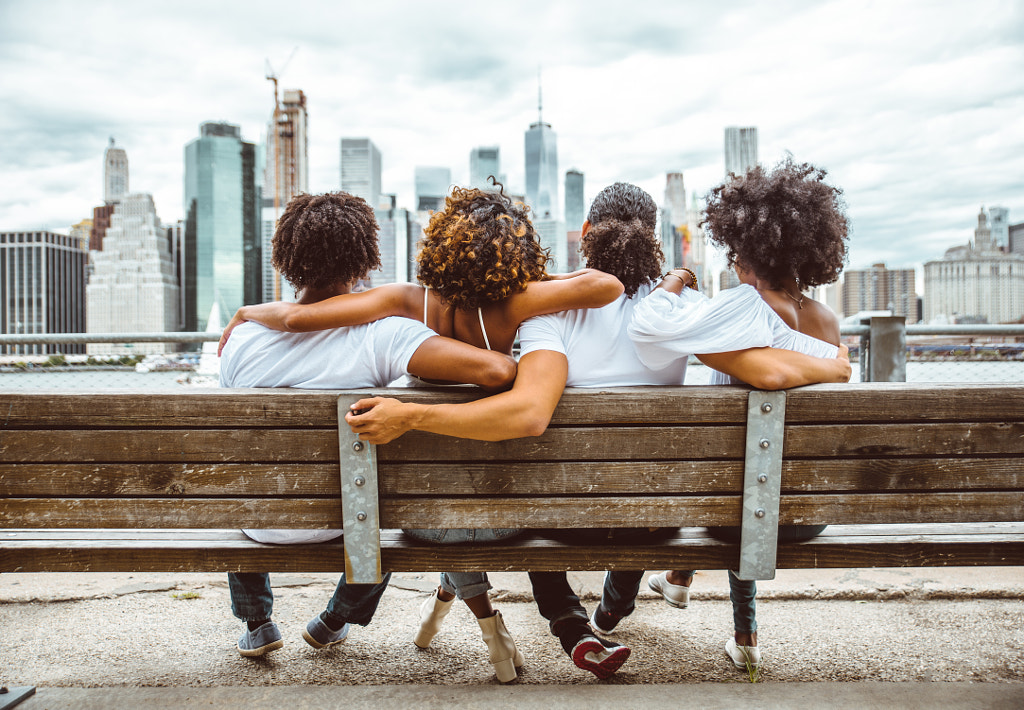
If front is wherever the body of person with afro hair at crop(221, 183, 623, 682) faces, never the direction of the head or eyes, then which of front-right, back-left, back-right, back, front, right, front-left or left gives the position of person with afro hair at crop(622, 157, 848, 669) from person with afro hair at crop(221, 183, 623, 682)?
right

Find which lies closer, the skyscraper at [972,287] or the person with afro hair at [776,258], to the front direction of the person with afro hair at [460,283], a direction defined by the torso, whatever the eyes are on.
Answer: the skyscraper

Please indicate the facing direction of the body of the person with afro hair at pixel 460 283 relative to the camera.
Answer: away from the camera

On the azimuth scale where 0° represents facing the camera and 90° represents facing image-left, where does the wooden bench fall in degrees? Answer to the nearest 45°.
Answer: approximately 180°

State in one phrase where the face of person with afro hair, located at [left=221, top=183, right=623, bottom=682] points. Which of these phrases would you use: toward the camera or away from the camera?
away from the camera

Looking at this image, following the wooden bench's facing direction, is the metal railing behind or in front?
in front

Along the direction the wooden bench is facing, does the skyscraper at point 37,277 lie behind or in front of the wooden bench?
in front

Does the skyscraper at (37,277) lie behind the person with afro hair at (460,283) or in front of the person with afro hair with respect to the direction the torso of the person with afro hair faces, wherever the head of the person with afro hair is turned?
in front
